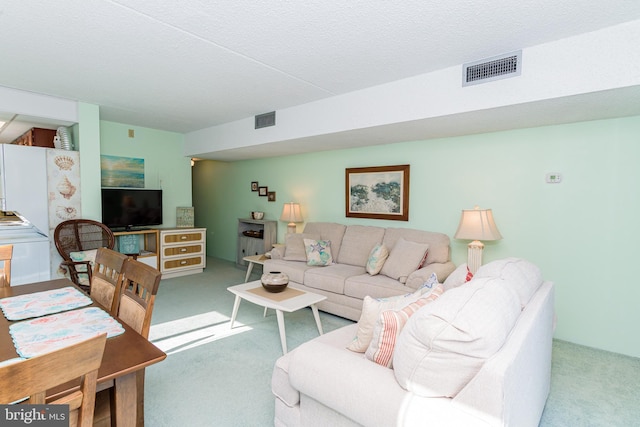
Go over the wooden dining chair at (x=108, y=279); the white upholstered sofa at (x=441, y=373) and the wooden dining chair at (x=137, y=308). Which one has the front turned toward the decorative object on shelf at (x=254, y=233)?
the white upholstered sofa

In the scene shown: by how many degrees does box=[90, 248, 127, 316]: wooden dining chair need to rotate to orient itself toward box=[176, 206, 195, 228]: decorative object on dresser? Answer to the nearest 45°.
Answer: approximately 135° to its right

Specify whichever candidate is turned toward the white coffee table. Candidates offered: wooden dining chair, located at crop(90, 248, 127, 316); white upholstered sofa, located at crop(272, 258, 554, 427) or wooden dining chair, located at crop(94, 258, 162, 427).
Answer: the white upholstered sofa

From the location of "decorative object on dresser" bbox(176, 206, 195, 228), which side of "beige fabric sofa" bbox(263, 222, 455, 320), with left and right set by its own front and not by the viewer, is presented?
right

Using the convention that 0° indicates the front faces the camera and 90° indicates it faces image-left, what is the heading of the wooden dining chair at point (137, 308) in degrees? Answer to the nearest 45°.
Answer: approximately 45°

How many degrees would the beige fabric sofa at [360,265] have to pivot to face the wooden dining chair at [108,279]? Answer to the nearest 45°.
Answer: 0° — it already faces it

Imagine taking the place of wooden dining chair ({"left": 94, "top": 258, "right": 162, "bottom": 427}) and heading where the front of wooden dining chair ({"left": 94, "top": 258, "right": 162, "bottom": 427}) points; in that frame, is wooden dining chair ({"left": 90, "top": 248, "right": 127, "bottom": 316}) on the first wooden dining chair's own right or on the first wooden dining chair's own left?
on the first wooden dining chair's own right

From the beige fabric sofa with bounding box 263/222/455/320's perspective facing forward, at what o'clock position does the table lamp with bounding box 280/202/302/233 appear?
The table lamp is roughly at 3 o'clock from the beige fabric sofa.

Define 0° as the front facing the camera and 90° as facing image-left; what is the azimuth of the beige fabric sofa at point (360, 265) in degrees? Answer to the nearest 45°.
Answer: approximately 45°

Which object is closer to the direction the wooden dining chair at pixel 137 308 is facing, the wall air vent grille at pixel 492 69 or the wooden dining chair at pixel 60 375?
the wooden dining chair

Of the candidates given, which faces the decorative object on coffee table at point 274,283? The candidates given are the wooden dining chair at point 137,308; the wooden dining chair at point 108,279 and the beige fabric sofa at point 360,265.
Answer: the beige fabric sofa

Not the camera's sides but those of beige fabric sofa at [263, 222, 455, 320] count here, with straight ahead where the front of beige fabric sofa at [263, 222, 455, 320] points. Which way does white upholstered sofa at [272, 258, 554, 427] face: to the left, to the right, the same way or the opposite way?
to the right

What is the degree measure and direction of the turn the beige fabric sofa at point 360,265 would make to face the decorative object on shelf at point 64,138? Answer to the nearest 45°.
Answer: approximately 45° to its right
